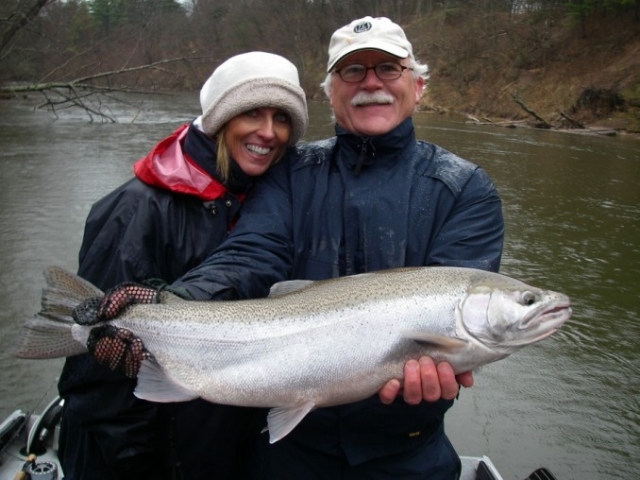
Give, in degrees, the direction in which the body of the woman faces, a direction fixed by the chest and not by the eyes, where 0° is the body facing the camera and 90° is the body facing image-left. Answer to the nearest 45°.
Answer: approximately 315°
